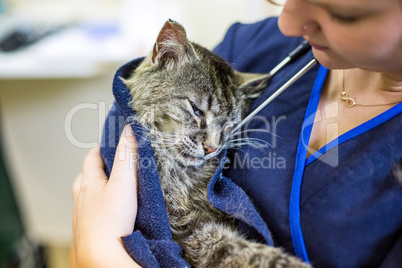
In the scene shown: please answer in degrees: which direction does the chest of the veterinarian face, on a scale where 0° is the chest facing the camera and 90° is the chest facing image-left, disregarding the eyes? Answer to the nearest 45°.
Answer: approximately 45°
